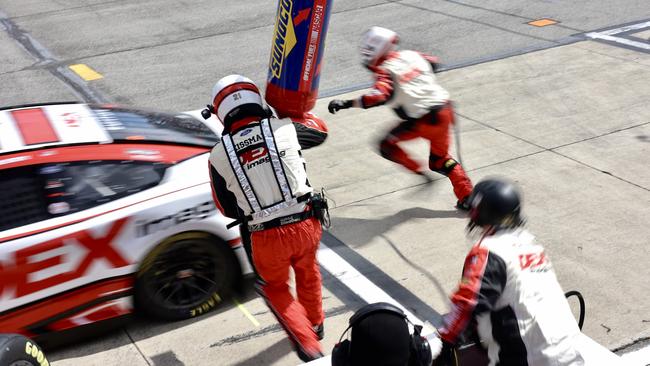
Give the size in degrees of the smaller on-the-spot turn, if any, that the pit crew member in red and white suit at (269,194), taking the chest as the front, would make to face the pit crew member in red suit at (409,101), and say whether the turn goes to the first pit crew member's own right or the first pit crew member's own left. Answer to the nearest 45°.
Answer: approximately 45° to the first pit crew member's own right

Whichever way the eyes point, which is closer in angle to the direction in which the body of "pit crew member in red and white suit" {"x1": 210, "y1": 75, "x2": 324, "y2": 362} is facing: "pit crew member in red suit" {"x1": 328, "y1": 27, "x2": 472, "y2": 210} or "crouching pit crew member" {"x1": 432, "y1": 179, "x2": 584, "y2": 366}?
the pit crew member in red suit

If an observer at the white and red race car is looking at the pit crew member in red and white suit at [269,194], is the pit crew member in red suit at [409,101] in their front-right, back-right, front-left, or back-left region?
front-left

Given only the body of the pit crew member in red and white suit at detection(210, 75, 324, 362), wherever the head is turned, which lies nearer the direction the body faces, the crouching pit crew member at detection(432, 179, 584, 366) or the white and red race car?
the white and red race car

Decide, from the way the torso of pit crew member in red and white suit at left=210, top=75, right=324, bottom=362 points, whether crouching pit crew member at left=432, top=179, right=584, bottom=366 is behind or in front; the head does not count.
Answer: behind

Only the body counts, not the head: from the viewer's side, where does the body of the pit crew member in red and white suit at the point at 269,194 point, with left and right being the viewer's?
facing away from the viewer

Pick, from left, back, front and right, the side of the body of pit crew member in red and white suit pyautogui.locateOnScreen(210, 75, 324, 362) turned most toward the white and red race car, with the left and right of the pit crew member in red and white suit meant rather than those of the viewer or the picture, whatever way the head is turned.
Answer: left
